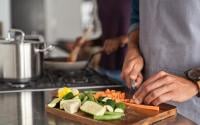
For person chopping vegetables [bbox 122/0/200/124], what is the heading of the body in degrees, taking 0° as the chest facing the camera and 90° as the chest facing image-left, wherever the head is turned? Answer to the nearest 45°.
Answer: approximately 45°
